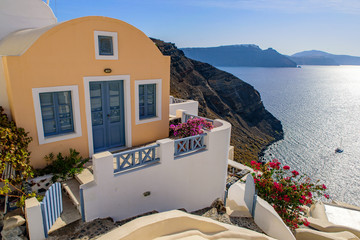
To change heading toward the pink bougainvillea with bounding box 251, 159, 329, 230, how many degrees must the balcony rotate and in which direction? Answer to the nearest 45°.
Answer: approximately 45° to its left

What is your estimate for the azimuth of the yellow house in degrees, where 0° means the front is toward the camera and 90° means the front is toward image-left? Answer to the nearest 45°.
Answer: approximately 315°

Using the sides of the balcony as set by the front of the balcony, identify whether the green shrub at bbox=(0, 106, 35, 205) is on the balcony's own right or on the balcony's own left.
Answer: on the balcony's own right

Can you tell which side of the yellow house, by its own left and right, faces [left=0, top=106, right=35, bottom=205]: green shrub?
right

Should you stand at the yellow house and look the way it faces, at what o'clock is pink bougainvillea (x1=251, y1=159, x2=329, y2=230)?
The pink bougainvillea is roughly at 11 o'clock from the yellow house.
